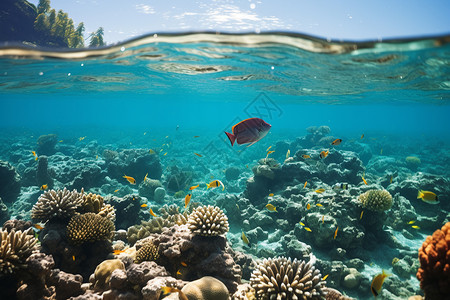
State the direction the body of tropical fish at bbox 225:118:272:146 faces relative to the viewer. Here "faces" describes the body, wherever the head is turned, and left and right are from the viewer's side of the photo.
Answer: facing to the right of the viewer

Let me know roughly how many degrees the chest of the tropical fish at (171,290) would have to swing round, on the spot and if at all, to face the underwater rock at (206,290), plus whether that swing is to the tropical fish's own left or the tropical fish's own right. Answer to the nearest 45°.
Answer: approximately 135° to the tropical fish's own right

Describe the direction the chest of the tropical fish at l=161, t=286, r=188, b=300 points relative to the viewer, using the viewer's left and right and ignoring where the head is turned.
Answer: facing to the left of the viewer

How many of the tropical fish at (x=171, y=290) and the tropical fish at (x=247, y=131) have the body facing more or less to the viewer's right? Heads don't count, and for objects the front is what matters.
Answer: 1

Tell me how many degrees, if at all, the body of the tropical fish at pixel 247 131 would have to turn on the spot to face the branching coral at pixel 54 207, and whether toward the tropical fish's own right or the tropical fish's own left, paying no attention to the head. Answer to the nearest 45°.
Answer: approximately 180°

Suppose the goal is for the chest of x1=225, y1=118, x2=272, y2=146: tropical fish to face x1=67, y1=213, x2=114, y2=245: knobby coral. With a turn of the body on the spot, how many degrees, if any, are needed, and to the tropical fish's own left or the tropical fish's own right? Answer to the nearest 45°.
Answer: approximately 180°

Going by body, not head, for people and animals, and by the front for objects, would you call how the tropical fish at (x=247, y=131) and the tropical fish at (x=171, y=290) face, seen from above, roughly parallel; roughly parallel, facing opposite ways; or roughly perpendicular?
roughly parallel, facing opposite ways

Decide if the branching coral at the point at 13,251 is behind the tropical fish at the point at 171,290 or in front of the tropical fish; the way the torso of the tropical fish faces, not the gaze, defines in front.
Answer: in front

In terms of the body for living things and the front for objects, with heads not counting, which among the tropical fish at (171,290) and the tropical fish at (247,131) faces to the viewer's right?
the tropical fish at (247,131)

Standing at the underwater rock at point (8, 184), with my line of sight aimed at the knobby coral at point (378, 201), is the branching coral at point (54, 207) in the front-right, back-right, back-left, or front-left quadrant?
front-right
